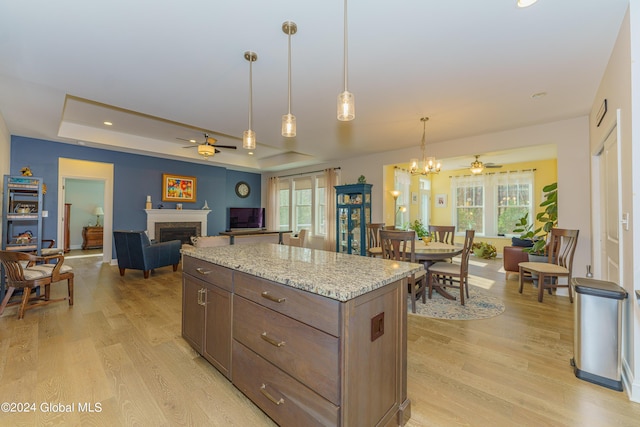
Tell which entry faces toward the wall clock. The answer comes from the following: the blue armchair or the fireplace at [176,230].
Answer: the blue armchair

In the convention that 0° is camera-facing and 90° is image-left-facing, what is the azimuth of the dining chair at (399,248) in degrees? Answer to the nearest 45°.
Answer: approximately 225°

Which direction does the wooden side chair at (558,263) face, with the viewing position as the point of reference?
facing the viewer and to the left of the viewer

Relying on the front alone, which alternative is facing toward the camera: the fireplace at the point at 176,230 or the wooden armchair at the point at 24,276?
the fireplace

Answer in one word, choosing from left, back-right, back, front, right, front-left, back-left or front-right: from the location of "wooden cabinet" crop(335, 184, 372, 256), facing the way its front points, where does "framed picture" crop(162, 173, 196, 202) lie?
front-right

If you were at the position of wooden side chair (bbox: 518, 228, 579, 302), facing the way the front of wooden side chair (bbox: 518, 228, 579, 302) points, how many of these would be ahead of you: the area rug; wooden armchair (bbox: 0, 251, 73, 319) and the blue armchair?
3

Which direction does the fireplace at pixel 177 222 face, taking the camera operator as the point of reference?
facing the viewer

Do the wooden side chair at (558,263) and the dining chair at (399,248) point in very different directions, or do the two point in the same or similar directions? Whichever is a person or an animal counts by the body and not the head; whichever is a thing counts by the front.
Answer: very different directions

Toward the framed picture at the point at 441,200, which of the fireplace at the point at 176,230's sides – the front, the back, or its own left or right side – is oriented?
left

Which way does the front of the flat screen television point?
toward the camera
